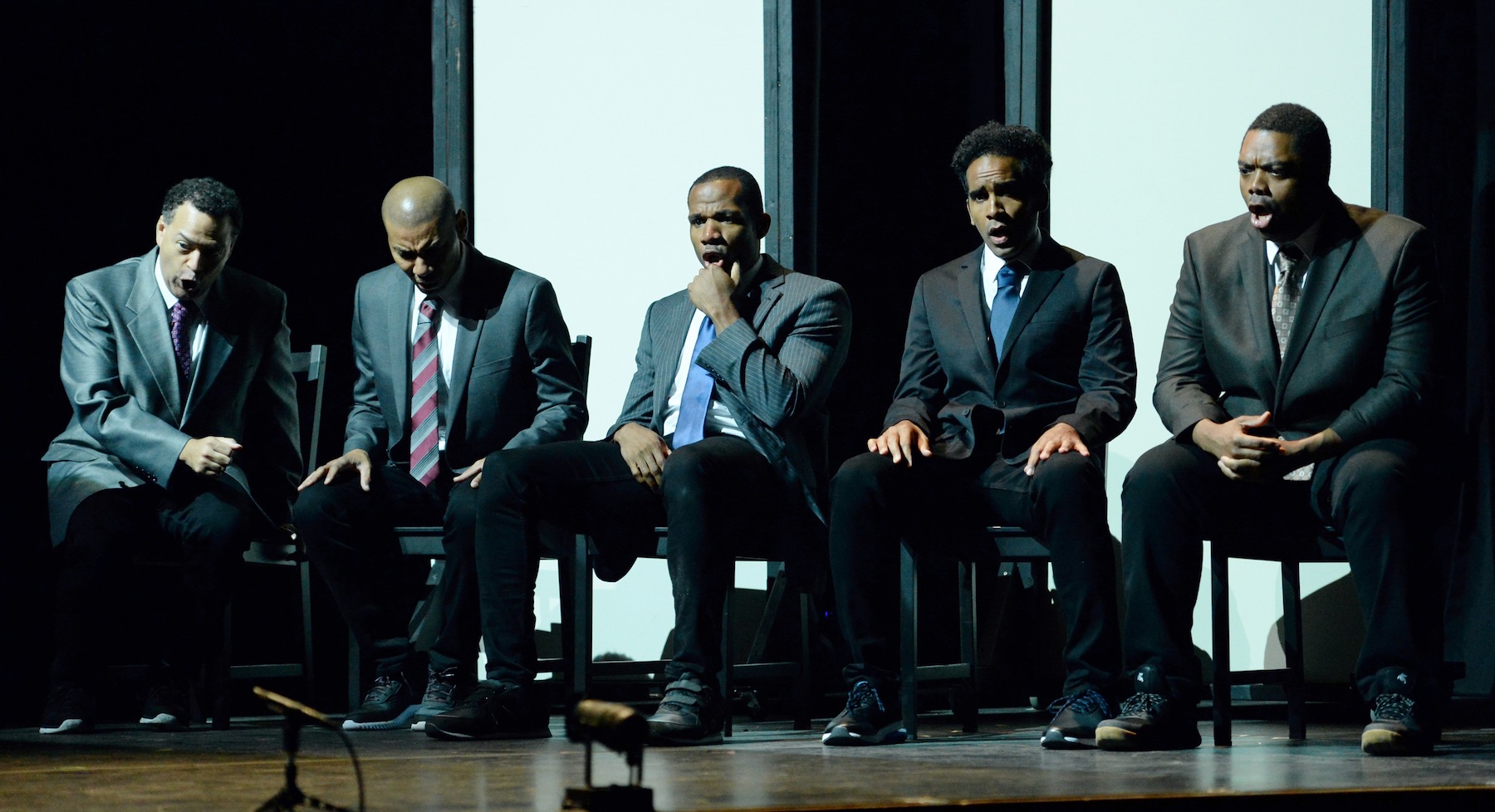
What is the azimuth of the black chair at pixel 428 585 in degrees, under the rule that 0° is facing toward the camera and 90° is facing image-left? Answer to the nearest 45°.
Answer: approximately 45°

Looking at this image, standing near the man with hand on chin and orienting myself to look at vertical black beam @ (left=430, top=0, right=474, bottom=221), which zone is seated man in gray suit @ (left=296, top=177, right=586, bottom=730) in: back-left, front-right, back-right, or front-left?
front-left

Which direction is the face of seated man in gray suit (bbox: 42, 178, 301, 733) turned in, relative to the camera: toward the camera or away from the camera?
toward the camera

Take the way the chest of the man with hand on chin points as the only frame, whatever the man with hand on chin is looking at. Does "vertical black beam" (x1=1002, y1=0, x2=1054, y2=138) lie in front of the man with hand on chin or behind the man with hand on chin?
behind

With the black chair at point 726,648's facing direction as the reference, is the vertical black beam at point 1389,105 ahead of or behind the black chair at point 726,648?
behind

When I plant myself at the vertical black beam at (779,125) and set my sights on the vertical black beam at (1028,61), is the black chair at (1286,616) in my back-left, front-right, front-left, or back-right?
front-right

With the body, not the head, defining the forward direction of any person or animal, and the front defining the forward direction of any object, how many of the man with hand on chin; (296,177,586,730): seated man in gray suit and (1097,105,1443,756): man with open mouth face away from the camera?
0

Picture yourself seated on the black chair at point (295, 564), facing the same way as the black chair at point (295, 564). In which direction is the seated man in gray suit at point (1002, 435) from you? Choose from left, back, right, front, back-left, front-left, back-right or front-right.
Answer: left
